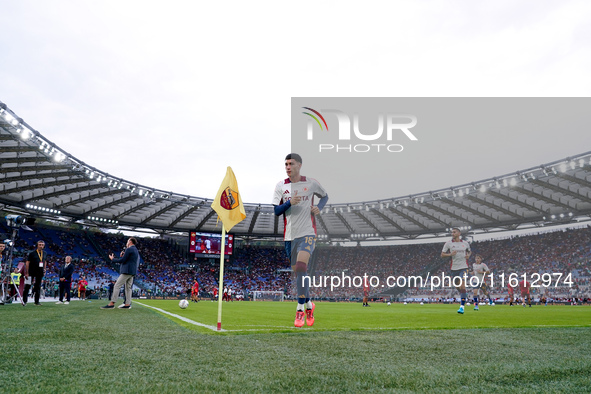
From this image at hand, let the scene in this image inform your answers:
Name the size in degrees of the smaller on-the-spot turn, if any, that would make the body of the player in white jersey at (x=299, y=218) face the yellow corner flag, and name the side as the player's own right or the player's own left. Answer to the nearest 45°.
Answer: approximately 45° to the player's own right

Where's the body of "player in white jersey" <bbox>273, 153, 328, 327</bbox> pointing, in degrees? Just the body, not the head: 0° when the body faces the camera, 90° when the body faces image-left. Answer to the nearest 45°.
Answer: approximately 0°
